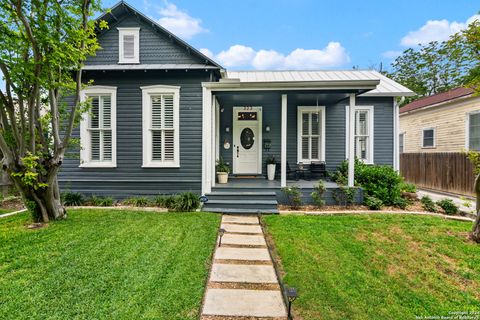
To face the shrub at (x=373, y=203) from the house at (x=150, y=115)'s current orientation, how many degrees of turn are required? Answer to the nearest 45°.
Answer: approximately 90° to its left

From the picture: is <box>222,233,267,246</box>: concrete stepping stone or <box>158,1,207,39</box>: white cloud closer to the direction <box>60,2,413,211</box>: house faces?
the concrete stepping stone

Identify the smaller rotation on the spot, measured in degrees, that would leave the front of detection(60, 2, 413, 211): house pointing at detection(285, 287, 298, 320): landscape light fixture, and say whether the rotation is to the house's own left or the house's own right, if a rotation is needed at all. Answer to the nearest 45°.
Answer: approximately 45° to the house's own left

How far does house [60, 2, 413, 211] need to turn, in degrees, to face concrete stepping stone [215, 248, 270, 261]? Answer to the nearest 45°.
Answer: approximately 45° to its left

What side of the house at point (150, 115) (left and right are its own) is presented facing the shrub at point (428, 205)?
left

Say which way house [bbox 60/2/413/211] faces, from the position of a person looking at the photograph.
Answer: facing the viewer

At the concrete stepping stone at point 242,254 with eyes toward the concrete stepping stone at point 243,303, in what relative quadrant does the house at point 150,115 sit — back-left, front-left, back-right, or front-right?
back-right

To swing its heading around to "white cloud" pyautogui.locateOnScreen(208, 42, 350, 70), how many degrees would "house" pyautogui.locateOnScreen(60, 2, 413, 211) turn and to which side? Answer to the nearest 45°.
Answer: approximately 180°

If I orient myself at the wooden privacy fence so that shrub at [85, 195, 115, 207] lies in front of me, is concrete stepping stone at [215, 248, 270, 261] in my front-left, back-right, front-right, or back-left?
front-left

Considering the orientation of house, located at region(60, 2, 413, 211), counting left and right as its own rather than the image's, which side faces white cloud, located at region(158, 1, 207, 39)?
back
